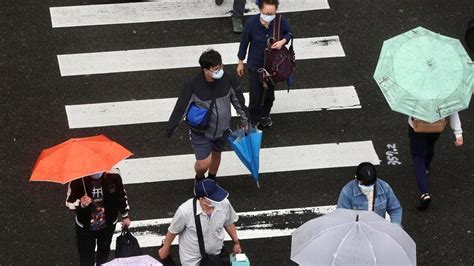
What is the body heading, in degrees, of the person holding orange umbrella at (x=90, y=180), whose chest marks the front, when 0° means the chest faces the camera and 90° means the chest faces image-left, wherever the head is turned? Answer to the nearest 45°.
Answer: approximately 0°

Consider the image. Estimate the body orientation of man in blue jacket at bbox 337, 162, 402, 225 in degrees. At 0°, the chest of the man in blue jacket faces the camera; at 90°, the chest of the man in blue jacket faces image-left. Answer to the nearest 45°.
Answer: approximately 0°

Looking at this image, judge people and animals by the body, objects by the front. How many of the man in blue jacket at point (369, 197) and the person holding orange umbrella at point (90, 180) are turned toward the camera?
2

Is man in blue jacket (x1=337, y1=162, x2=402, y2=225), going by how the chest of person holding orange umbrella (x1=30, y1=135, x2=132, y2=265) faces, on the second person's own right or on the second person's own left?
on the second person's own left

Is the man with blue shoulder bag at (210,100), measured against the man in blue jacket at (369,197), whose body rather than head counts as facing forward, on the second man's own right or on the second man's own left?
on the second man's own right

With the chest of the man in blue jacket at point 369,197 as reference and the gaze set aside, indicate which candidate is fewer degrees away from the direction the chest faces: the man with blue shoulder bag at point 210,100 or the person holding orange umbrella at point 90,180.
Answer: the person holding orange umbrella

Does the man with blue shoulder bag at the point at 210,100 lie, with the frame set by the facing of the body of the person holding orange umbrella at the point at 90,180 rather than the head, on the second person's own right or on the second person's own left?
on the second person's own left
